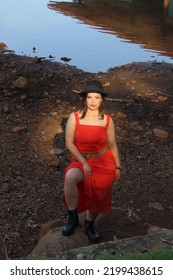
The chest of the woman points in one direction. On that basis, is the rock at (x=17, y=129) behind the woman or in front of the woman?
behind

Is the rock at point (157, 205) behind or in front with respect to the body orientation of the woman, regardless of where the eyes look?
behind

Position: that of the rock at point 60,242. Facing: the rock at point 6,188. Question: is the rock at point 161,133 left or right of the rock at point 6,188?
right

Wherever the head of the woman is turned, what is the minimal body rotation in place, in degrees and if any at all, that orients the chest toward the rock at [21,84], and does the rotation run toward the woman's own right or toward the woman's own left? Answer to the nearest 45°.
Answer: approximately 180°

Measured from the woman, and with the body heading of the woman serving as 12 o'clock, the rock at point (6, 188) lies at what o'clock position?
The rock is roughly at 5 o'clock from the woman.

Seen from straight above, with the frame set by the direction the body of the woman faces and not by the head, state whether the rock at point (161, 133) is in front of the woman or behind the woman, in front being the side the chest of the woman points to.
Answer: behind

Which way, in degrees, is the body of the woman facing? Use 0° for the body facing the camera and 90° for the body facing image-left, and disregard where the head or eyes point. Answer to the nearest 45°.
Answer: approximately 0°
